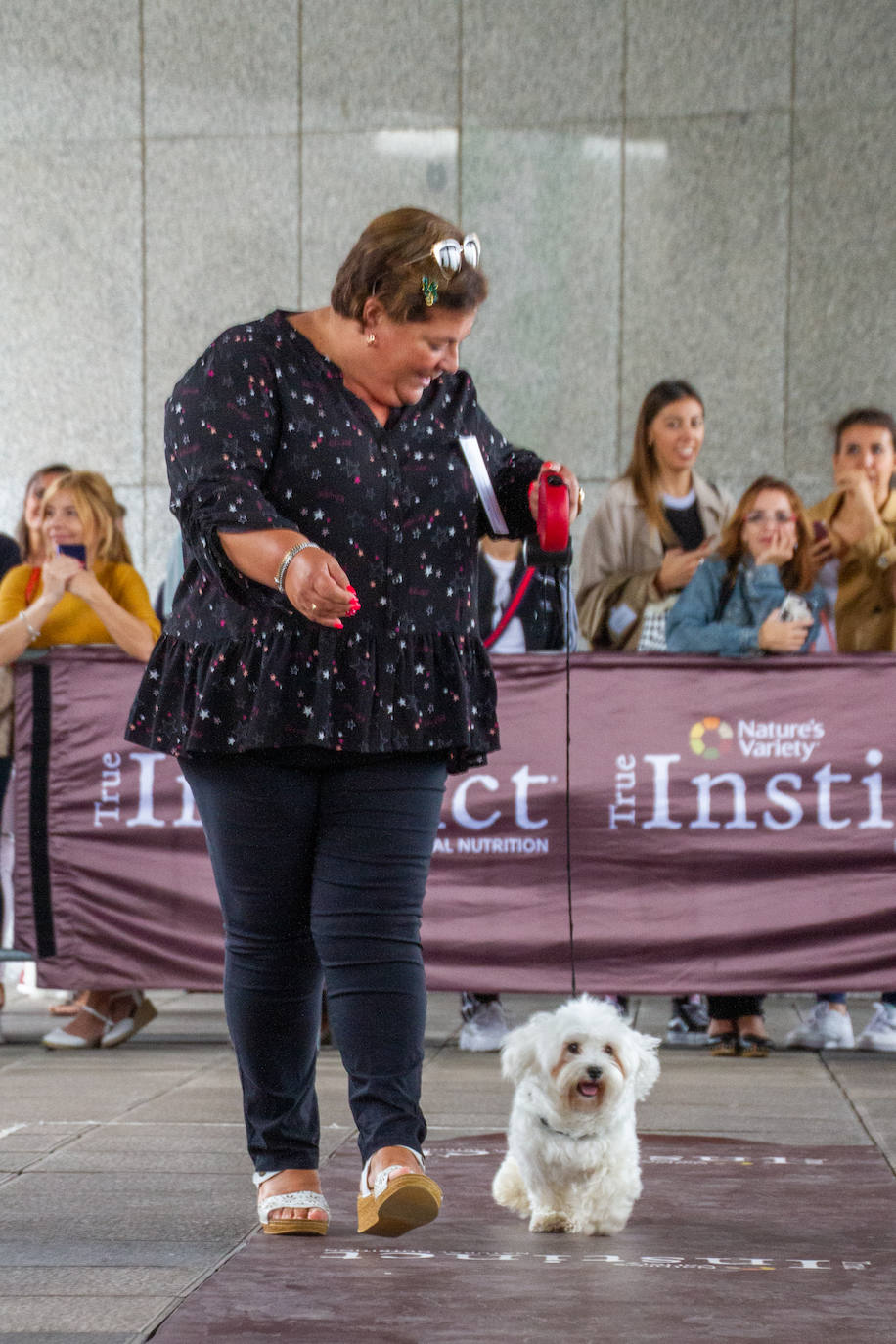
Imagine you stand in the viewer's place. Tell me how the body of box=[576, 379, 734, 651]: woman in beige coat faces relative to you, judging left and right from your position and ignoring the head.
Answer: facing the viewer and to the right of the viewer

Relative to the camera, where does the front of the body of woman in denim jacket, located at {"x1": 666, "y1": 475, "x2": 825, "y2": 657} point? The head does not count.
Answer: toward the camera

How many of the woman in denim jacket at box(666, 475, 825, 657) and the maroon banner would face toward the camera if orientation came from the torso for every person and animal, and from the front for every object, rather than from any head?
2

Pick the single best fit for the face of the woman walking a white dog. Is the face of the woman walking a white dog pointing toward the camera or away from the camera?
toward the camera

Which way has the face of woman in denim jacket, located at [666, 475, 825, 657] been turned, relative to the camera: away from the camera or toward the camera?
toward the camera

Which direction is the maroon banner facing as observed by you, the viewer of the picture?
facing the viewer

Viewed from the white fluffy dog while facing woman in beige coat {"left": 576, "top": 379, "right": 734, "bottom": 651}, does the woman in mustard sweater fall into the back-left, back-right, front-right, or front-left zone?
front-left

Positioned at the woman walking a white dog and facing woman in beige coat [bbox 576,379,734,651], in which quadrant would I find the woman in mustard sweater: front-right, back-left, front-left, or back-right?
front-left
